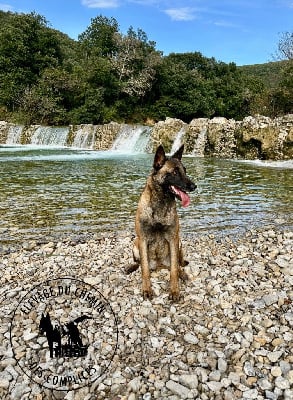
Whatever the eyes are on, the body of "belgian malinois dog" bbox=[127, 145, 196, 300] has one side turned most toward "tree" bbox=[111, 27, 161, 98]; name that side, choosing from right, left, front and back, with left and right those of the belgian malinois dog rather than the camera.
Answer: back

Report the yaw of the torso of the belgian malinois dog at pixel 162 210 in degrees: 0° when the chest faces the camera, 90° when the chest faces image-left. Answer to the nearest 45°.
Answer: approximately 0°

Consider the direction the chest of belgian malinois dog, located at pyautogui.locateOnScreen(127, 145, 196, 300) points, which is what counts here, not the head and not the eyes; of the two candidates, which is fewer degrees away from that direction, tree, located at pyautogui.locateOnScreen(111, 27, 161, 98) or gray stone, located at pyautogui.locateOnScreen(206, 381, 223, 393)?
the gray stone

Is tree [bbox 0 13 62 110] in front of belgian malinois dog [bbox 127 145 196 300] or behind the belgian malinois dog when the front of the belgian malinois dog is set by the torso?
behind

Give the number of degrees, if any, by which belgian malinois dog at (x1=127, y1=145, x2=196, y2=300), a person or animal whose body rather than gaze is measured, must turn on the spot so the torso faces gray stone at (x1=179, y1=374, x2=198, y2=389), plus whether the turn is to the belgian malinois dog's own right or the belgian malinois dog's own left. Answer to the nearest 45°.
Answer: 0° — it already faces it

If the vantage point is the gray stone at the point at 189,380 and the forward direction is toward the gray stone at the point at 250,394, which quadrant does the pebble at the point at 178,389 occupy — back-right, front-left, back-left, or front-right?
back-right
